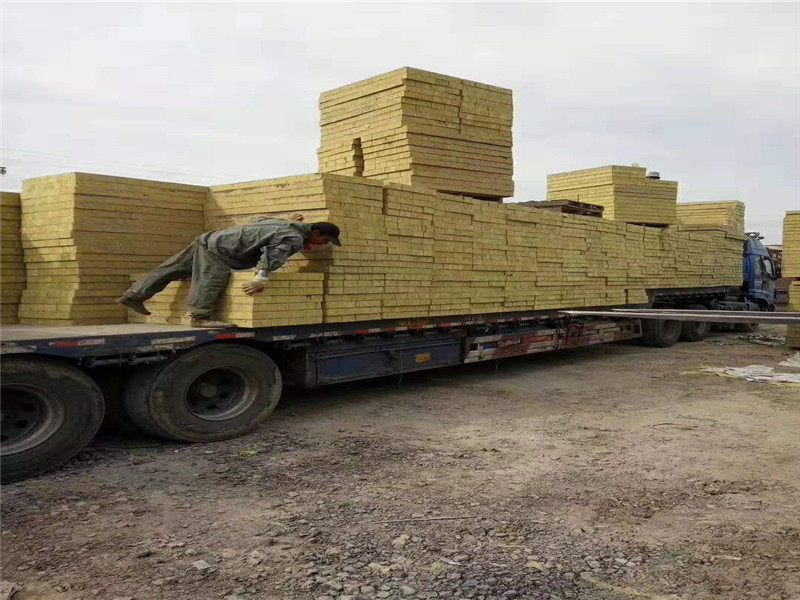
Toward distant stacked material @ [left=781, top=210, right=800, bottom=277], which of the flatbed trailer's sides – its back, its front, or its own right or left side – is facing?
front

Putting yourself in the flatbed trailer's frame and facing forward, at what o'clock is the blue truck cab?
The blue truck cab is roughly at 12 o'clock from the flatbed trailer.

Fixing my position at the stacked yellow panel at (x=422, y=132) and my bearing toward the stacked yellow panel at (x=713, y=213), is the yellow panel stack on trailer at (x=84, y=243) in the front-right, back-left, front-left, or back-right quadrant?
back-left

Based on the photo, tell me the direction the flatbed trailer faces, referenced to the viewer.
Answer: facing away from the viewer and to the right of the viewer
